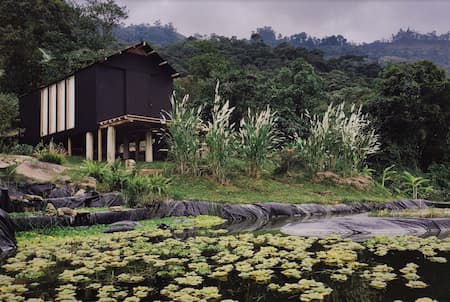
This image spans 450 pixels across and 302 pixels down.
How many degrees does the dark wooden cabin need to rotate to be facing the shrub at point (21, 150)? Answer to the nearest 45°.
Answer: approximately 90° to its right

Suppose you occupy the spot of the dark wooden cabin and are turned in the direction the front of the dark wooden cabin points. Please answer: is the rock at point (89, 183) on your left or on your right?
on your right

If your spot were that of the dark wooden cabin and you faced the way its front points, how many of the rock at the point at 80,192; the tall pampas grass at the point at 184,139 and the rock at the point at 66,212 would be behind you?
0

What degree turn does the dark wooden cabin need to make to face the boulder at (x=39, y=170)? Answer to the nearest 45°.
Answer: approximately 45° to its right

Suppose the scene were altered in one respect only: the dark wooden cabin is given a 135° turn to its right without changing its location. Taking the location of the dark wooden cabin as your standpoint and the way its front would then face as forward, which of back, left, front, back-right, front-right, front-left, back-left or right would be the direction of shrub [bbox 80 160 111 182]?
left

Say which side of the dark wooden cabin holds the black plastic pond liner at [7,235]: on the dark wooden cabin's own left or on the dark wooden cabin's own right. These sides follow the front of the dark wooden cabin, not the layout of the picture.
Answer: on the dark wooden cabin's own right

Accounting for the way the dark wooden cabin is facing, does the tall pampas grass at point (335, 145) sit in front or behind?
in front

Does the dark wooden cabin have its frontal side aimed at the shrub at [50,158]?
no

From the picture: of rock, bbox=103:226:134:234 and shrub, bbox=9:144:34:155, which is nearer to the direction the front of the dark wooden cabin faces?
the rock

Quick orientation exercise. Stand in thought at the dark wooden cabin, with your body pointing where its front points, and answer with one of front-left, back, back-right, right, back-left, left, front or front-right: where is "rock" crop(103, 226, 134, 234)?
front-right

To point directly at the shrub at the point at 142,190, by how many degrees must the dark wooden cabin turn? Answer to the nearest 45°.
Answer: approximately 45° to its right

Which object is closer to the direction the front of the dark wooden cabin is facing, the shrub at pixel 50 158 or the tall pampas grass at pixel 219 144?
the tall pampas grass

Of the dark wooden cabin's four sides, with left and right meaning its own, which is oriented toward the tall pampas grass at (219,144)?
front

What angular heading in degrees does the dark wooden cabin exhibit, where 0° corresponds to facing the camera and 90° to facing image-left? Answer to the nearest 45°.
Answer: approximately 315°

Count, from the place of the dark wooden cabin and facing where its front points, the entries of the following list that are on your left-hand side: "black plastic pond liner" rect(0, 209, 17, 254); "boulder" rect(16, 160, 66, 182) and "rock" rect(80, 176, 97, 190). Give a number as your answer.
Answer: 0

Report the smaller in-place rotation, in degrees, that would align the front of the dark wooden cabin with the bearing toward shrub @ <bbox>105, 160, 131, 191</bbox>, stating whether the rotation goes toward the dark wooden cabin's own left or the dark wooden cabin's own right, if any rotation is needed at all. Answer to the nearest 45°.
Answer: approximately 45° to the dark wooden cabin's own right
